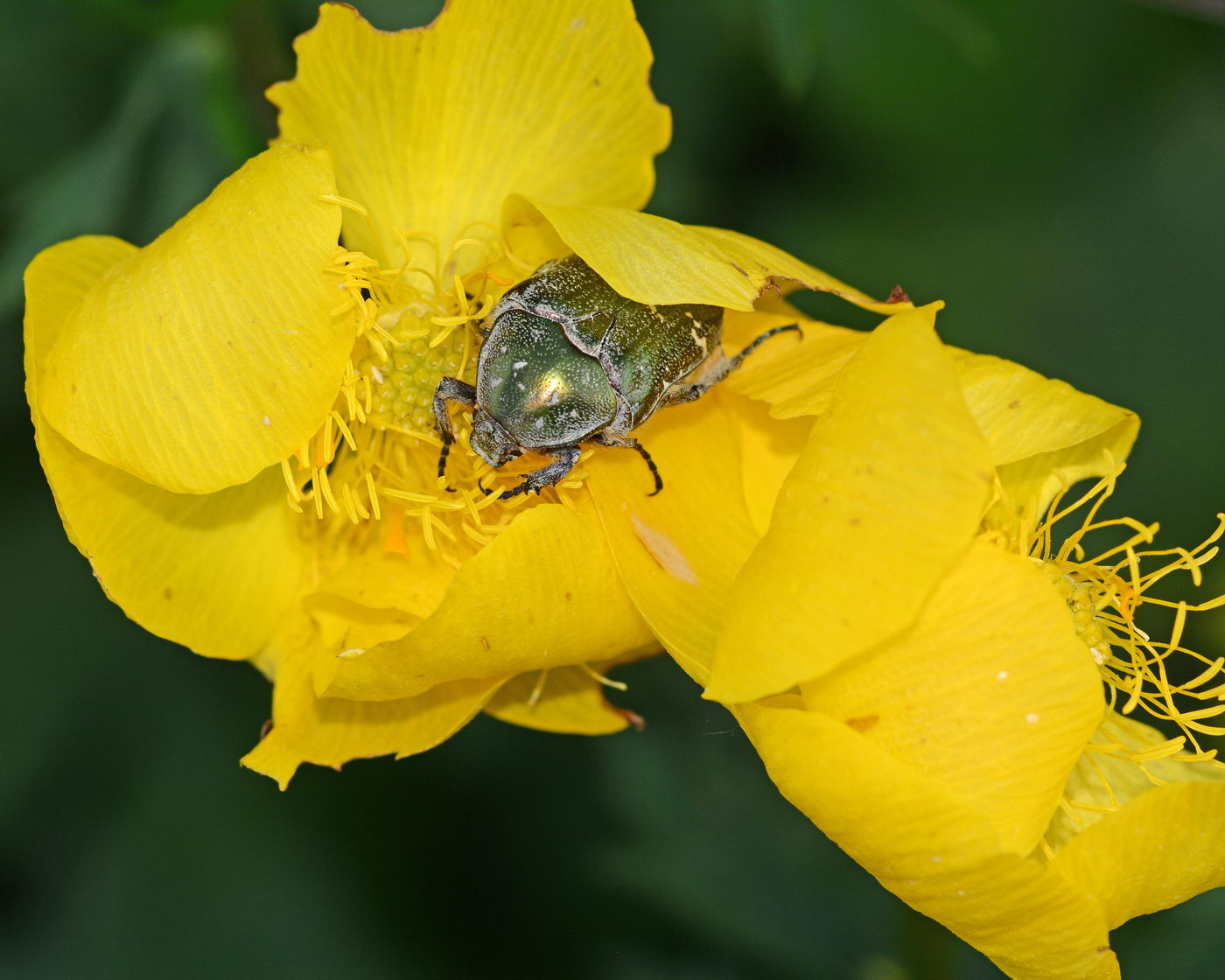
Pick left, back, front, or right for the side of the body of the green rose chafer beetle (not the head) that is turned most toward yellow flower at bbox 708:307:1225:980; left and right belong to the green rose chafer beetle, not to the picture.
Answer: left

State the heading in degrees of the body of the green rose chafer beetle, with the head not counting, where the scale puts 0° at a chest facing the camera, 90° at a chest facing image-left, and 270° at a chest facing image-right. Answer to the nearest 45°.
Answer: approximately 45°
